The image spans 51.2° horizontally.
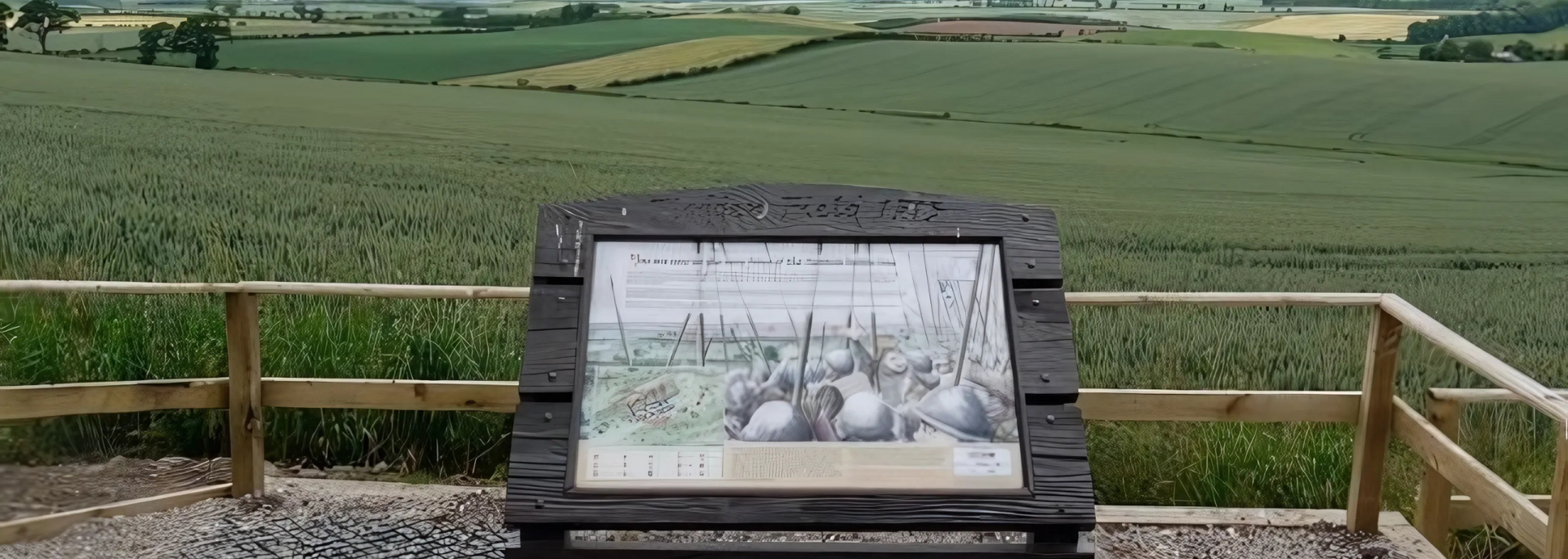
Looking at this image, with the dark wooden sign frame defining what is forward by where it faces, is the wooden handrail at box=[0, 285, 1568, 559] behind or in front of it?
behind

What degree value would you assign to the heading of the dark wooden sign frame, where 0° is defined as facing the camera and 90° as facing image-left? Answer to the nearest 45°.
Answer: approximately 0°

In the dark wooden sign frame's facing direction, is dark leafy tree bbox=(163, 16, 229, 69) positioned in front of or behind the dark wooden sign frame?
behind

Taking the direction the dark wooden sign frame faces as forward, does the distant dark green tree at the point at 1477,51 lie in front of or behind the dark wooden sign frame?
behind

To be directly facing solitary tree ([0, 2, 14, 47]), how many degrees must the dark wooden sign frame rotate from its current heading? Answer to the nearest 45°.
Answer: approximately 135° to its right

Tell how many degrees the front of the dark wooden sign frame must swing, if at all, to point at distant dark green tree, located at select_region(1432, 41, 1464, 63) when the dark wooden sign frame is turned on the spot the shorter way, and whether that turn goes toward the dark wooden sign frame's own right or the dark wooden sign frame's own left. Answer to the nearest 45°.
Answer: approximately 135° to the dark wooden sign frame's own left

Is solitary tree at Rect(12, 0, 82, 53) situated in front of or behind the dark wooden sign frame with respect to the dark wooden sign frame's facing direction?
behind

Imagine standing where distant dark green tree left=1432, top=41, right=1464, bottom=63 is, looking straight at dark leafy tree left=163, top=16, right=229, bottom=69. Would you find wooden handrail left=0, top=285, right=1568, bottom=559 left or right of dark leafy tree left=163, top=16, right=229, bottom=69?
left

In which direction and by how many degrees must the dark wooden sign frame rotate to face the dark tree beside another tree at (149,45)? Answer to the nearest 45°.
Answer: approximately 135° to its right
